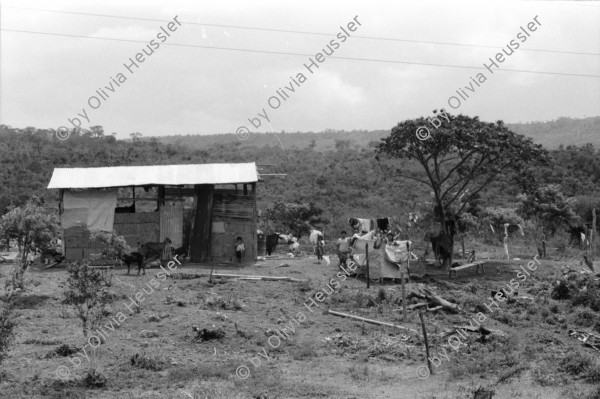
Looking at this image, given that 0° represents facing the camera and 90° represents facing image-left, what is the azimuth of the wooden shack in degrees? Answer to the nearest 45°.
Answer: approximately 0°

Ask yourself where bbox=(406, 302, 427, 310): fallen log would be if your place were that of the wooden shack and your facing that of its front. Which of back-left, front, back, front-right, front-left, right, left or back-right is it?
front-left

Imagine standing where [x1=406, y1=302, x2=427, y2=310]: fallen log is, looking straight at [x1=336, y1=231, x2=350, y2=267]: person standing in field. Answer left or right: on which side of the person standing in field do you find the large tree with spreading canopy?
right

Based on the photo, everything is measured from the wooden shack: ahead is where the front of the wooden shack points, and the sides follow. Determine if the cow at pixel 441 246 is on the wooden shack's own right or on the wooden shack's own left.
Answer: on the wooden shack's own left

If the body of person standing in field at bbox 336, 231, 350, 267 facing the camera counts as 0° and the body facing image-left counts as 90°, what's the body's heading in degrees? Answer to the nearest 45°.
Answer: approximately 0°

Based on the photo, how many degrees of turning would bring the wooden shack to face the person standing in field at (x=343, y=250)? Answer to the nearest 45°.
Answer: approximately 45° to its left

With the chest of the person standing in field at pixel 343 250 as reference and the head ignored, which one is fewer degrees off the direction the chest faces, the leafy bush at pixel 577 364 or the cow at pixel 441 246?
the leafy bush

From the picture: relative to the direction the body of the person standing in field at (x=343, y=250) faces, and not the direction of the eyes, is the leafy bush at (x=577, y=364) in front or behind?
in front

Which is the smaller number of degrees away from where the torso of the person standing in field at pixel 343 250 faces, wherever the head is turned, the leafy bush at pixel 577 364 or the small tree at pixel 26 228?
the leafy bush

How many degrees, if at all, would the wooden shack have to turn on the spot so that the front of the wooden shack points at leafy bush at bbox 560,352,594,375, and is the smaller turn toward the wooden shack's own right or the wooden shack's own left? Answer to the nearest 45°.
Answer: approximately 45° to the wooden shack's own left
